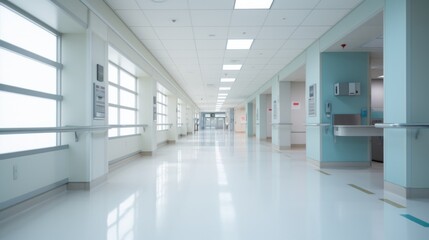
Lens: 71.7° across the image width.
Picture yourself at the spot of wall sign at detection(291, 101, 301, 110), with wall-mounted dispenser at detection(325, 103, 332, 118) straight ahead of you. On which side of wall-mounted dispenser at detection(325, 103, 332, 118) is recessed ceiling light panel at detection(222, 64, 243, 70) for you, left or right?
right

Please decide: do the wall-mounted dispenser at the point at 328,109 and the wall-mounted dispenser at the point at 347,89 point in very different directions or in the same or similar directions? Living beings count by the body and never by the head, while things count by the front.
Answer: same or similar directions

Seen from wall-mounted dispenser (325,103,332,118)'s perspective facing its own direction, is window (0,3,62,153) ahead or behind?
ahead

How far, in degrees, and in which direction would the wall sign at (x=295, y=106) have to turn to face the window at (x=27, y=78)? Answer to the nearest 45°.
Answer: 0° — it already faces it

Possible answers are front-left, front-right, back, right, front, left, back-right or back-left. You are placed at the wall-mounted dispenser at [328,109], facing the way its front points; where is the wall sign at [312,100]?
back-right

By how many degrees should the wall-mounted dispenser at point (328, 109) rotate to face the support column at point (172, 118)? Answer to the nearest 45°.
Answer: approximately 135° to its right

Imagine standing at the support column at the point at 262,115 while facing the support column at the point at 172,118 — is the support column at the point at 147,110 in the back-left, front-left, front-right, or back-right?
front-left

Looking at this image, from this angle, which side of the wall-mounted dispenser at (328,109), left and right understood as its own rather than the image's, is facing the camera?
front
